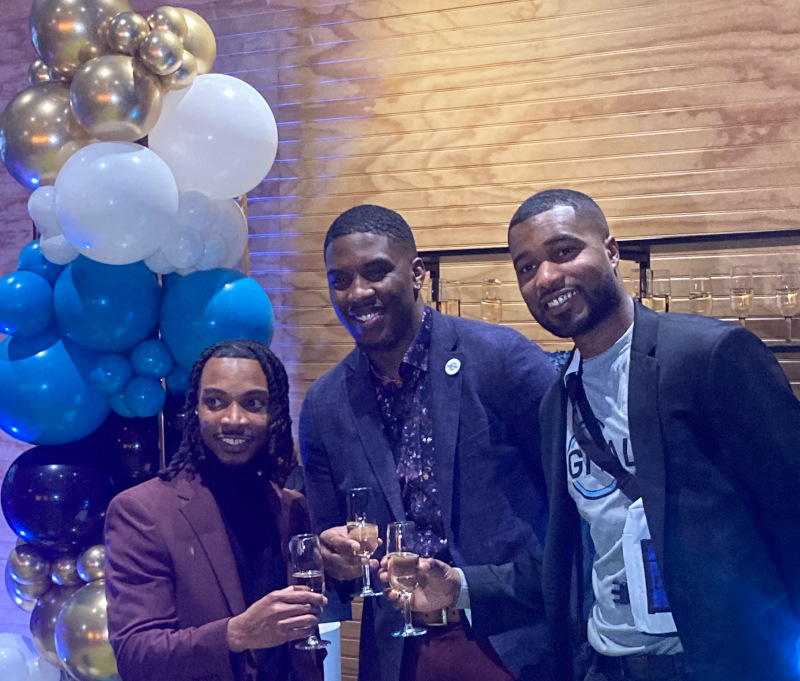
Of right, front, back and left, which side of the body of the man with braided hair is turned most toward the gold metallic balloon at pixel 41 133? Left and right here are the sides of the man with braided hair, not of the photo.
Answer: back

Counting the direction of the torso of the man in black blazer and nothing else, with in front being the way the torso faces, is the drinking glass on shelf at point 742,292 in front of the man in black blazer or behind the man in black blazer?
behind

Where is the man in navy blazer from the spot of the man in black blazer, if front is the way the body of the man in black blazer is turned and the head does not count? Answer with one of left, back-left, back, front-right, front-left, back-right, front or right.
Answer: right

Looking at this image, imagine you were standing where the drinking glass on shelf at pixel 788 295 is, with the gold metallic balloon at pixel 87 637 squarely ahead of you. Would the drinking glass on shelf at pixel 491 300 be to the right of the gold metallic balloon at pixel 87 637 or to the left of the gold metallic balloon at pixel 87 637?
right

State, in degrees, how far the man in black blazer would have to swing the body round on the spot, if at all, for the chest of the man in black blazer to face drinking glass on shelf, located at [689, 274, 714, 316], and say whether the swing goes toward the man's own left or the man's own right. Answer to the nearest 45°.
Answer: approximately 135° to the man's own right

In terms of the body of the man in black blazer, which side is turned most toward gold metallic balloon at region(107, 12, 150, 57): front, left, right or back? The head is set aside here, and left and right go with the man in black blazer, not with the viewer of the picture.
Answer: right

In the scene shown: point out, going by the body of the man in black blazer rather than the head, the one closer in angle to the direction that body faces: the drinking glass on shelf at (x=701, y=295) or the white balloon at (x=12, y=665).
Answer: the white balloon

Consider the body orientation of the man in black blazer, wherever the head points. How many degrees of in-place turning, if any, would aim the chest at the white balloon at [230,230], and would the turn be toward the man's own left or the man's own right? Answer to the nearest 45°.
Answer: approximately 90° to the man's own right

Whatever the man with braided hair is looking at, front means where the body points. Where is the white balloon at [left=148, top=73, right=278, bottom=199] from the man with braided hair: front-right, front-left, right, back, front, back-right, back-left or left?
back-left

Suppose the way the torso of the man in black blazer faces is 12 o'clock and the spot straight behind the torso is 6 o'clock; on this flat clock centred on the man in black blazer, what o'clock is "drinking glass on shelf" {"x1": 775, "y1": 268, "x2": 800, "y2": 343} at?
The drinking glass on shelf is roughly at 5 o'clock from the man in black blazer.

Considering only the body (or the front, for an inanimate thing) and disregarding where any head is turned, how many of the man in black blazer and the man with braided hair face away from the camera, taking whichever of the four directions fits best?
0

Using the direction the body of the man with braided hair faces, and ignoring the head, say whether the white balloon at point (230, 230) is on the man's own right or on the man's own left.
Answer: on the man's own left

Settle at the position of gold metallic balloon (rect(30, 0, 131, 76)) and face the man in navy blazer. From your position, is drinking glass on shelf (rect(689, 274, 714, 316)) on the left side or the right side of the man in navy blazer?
left

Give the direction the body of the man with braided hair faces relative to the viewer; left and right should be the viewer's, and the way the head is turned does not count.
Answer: facing the viewer and to the right of the viewer
